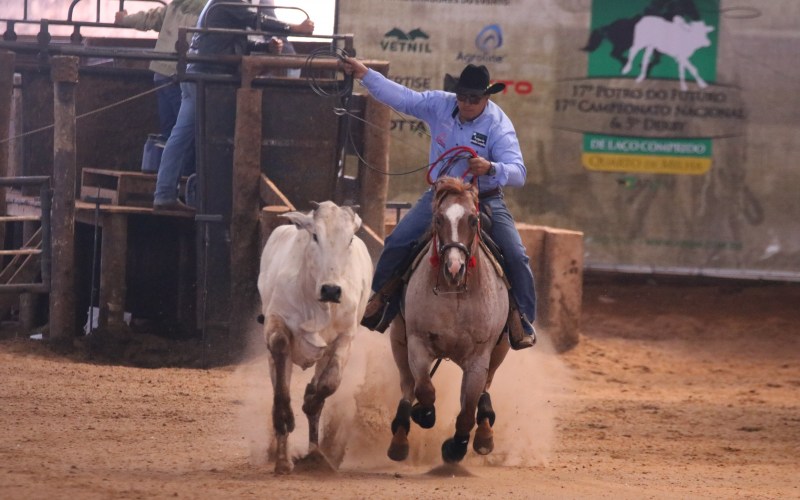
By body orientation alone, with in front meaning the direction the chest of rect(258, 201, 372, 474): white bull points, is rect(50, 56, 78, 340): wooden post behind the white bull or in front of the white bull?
behind

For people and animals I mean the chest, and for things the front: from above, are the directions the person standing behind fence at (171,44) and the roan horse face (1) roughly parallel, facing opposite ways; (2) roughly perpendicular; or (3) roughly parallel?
roughly perpendicular

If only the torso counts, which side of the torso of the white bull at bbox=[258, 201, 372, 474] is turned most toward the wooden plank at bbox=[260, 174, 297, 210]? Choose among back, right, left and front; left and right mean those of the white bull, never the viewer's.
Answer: back

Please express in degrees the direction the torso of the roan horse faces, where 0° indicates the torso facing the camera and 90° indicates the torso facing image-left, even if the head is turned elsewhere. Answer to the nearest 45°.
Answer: approximately 0°

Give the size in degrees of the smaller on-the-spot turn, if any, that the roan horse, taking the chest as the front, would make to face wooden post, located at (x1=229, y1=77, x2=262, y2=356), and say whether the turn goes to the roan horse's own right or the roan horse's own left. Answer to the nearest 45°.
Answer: approximately 135° to the roan horse's own right

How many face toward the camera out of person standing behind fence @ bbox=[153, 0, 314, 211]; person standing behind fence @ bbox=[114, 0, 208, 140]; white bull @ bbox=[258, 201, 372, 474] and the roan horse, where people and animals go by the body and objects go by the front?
2

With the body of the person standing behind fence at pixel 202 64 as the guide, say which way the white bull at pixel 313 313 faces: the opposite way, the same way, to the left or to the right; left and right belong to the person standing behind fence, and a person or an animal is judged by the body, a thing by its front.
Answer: to the right

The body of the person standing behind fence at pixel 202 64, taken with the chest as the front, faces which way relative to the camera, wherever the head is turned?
to the viewer's right

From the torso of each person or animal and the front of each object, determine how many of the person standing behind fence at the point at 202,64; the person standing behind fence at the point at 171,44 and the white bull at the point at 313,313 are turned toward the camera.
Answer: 1

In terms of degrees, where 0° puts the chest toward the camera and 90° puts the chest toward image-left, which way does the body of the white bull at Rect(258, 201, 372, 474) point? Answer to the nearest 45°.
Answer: approximately 0°
